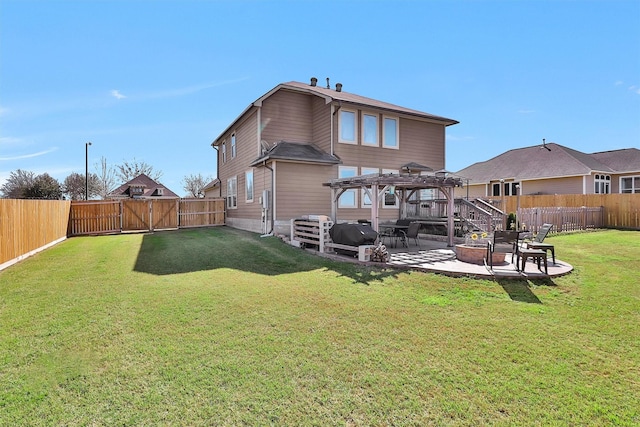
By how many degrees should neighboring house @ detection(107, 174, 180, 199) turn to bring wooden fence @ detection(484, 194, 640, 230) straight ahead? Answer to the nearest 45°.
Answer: approximately 45° to its left

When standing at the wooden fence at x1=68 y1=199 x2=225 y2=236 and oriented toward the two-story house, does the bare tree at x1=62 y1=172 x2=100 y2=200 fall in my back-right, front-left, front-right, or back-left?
back-left

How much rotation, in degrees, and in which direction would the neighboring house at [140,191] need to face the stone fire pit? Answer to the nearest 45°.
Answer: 0° — it already faces it

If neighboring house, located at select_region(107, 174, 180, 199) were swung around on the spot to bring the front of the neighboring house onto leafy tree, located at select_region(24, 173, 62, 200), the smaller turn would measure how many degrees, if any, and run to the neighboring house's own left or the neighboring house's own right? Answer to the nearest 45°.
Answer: approximately 135° to the neighboring house's own right

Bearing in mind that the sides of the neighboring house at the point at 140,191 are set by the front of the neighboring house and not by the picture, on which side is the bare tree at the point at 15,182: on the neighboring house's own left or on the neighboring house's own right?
on the neighboring house's own right

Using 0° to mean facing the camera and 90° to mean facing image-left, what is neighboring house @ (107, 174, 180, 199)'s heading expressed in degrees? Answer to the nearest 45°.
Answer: approximately 0°

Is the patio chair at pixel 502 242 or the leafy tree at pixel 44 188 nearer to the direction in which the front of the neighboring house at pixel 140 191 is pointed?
the patio chair

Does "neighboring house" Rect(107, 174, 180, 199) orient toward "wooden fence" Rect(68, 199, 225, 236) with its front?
yes

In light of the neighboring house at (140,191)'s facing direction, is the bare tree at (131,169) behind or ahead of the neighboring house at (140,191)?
behind

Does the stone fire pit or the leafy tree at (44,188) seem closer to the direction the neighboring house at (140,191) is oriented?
the stone fire pit
